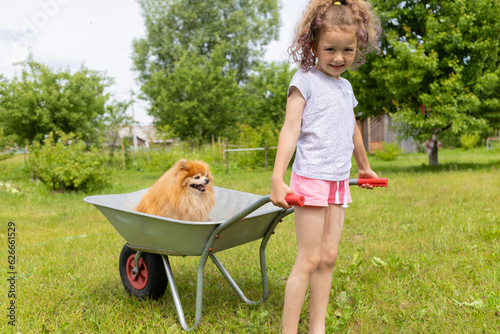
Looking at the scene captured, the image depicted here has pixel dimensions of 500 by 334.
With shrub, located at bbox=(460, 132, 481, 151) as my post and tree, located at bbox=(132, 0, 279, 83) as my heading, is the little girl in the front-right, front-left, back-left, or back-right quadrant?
front-left

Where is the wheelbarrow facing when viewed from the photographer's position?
facing away from the viewer and to the left of the viewer

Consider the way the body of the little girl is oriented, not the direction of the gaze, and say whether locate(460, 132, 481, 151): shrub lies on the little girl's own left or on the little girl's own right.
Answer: on the little girl's own left

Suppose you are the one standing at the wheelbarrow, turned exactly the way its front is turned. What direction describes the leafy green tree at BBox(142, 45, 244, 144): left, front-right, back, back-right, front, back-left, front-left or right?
front-right

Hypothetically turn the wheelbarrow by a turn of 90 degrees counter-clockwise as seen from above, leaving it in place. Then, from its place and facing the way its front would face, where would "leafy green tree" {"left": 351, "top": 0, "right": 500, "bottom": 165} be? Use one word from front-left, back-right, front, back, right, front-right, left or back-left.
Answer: back

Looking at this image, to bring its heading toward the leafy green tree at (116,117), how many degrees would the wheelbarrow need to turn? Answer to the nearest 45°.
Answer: approximately 45° to its right

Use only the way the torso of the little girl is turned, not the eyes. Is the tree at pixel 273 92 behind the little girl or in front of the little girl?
behind

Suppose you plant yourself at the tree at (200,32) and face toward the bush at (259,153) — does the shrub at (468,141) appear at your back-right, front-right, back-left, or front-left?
front-left

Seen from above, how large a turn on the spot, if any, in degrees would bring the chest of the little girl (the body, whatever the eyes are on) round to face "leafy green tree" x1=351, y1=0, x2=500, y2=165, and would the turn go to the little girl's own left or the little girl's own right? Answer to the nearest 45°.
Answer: approximately 135° to the little girl's own left

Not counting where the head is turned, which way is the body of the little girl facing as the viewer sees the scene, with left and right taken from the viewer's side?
facing the viewer and to the right of the viewer

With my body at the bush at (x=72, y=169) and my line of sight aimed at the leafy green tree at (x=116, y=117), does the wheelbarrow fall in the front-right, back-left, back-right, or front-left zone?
back-right
